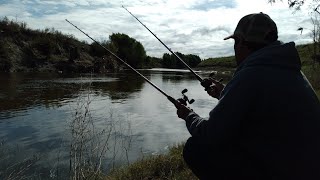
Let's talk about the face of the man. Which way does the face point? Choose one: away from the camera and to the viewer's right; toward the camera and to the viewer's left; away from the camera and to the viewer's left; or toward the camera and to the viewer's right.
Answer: away from the camera and to the viewer's left

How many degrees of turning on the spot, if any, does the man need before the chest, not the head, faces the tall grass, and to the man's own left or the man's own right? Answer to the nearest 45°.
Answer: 0° — they already face it

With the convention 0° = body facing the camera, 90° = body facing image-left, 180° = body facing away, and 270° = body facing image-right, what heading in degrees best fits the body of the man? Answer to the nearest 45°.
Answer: approximately 135°
